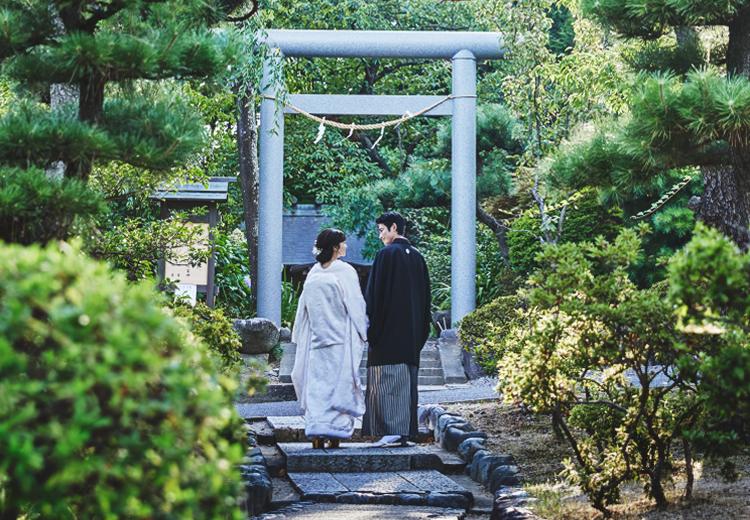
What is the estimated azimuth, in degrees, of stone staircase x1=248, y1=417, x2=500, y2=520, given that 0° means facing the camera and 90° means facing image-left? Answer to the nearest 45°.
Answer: approximately 0°

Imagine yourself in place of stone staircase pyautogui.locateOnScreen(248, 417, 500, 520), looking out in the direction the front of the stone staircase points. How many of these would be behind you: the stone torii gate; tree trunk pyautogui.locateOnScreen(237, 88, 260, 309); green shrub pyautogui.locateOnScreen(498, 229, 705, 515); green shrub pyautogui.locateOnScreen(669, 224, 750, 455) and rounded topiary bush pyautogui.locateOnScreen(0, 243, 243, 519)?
2

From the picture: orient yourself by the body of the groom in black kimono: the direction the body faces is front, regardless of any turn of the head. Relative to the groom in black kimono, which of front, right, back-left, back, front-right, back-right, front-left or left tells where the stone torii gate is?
front-right

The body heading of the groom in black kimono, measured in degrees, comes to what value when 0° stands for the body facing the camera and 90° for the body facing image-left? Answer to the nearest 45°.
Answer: approximately 135°

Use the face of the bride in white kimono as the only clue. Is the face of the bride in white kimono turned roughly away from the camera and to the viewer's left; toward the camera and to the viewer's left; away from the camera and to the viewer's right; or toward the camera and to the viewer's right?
away from the camera and to the viewer's right

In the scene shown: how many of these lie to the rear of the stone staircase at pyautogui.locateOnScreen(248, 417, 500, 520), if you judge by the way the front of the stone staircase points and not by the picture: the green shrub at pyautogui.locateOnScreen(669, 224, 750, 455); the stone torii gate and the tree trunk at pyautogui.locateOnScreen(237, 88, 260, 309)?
2

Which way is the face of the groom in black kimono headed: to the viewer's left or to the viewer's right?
to the viewer's left

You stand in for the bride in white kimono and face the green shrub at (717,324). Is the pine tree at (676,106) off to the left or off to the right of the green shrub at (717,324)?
left
